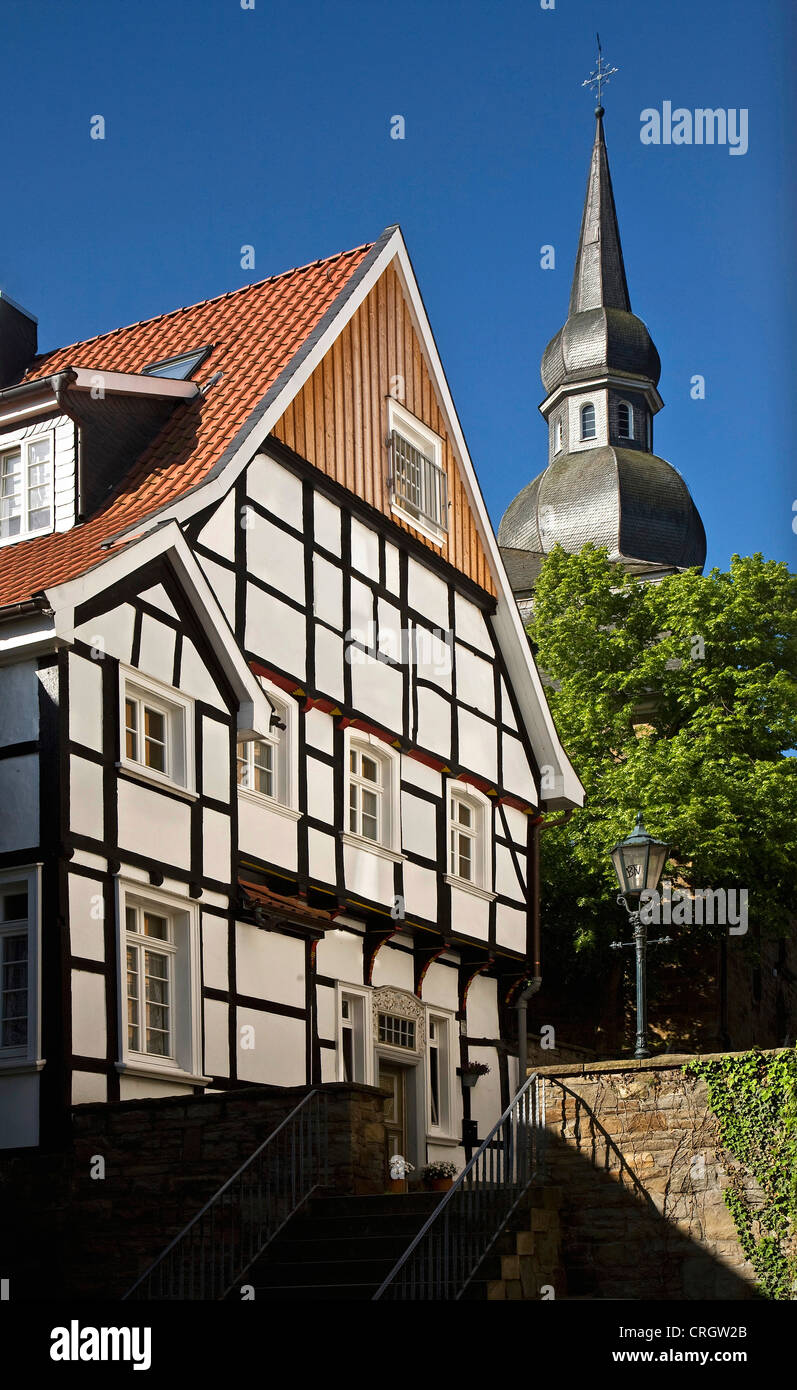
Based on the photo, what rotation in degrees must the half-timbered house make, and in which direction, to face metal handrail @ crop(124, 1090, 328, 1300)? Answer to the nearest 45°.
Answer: approximately 45° to its right

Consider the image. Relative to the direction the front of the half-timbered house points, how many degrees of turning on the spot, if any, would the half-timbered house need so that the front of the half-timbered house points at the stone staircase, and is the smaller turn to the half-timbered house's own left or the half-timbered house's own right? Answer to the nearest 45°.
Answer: approximately 45° to the half-timbered house's own right

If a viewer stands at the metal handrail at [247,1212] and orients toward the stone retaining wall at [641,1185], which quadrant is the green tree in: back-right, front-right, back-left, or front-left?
front-left

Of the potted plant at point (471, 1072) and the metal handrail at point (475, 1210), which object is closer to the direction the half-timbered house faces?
the metal handrail

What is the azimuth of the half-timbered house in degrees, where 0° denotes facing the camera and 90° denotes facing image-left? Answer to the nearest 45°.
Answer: approximately 315°

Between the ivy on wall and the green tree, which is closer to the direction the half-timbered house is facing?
the ivy on wall

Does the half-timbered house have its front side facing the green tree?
no
